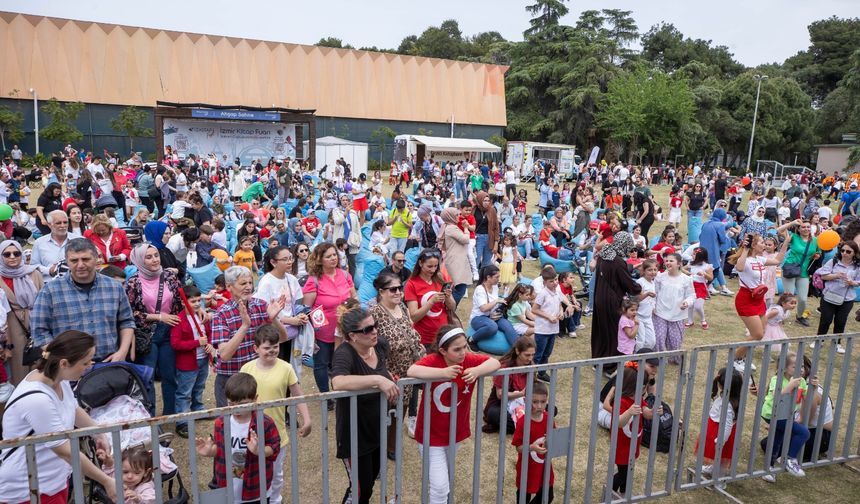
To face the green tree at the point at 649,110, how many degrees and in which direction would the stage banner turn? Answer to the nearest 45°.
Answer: approximately 90° to its left

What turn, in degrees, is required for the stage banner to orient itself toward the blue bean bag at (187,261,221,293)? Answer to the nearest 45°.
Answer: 0° — it already faces it

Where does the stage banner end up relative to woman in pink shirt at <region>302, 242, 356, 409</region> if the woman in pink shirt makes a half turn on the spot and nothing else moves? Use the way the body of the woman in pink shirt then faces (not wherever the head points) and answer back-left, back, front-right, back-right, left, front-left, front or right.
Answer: front-right

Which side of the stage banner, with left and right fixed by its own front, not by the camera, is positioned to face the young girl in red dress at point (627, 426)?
front

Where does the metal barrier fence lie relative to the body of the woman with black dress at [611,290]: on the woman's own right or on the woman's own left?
on the woman's own right
